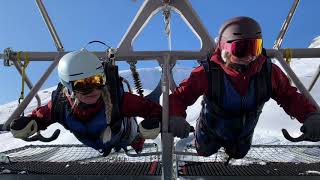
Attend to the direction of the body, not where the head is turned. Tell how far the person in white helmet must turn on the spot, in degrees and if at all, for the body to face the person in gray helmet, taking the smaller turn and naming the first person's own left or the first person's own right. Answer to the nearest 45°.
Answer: approximately 45° to the first person's own left

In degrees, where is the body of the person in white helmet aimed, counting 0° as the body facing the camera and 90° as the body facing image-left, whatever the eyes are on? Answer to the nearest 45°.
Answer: approximately 0°

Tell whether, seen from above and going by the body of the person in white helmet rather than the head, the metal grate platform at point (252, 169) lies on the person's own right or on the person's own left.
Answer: on the person's own left
